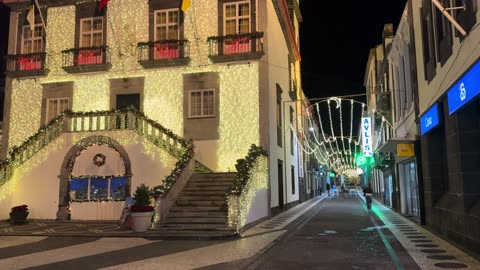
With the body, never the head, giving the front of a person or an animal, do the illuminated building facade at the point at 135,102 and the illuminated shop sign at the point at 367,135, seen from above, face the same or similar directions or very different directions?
same or similar directions

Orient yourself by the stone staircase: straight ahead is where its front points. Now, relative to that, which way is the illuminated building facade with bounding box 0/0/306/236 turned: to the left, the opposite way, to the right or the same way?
the same way

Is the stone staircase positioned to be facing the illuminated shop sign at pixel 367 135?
no

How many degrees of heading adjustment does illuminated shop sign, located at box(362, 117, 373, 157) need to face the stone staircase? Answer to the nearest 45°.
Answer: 0° — it already faces it

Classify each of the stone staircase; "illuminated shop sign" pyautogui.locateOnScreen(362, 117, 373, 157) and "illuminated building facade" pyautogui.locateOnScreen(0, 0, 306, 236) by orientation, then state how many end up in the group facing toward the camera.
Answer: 3

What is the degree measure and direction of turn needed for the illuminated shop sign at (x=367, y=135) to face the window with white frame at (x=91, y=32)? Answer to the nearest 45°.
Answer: approximately 45° to its right

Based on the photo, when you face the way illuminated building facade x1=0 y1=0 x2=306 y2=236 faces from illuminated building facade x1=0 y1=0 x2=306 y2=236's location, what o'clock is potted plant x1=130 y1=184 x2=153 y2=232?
The potted plant is roughly at 12 o'clock from the illuminated building facade.

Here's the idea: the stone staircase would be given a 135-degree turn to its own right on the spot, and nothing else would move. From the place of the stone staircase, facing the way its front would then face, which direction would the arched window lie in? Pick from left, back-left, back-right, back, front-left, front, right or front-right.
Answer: front

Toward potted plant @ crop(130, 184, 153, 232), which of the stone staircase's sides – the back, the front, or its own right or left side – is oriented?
right

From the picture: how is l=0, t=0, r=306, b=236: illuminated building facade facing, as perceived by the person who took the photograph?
facing the viewer

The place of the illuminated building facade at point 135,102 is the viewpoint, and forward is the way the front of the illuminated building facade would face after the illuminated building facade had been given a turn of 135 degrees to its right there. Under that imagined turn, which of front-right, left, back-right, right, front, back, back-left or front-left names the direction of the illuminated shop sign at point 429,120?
back

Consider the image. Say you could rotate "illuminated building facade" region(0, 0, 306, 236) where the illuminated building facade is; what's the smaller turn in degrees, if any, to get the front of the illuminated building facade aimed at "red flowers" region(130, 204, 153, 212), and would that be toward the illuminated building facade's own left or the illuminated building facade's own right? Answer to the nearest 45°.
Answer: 0° — it already faces it

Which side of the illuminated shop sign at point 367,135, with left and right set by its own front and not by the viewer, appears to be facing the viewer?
front

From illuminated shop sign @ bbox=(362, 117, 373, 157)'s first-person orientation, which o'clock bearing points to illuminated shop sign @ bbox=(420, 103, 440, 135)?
illuminated shop sign @ bbox=(420, 103, 440, 135) is roughly at 12 o'clock from illuminated shop sign @ bbox=(362, 117, 373, 157).

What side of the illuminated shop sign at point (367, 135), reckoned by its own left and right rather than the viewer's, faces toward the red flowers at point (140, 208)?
front
